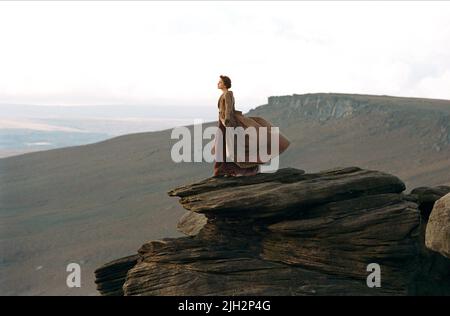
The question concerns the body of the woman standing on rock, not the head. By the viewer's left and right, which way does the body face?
facing to the left of the viewer

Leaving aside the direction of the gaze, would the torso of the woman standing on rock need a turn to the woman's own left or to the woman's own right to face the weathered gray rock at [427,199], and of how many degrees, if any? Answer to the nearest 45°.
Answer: approximately 180°

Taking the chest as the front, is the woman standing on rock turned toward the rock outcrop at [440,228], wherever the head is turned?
no
